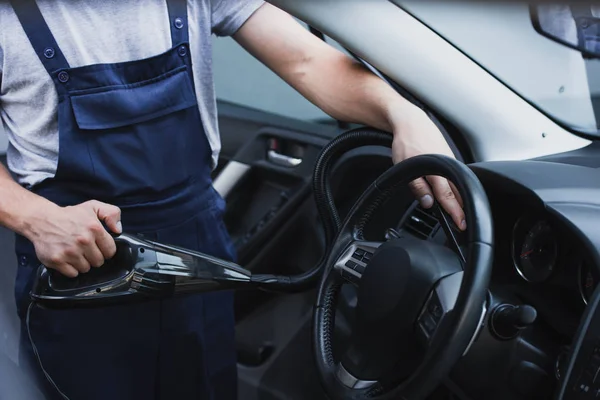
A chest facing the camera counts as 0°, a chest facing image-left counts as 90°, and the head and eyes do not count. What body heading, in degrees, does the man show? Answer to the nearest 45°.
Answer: approximately 315°
